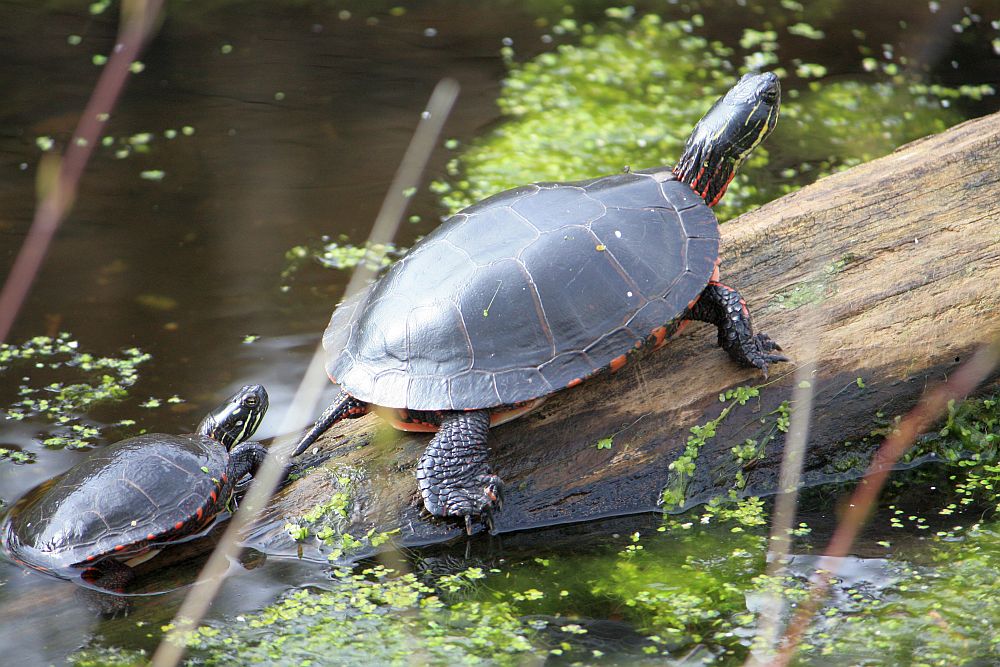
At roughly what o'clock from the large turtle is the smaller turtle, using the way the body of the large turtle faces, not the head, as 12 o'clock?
The smaller turtle is roughly at 7 o'clock from the large turtle.

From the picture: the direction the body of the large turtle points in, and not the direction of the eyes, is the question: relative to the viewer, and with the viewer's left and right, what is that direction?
facing away from the viewer and to the right of the viewer
